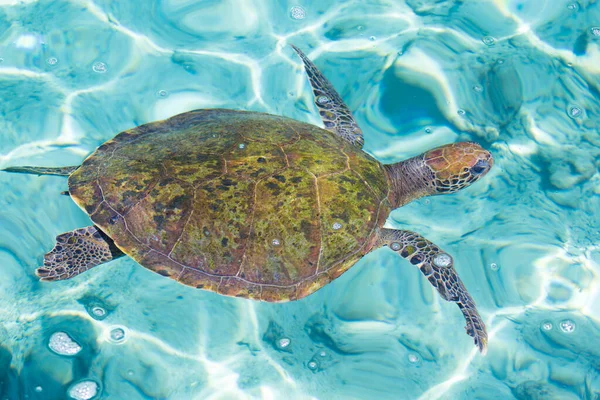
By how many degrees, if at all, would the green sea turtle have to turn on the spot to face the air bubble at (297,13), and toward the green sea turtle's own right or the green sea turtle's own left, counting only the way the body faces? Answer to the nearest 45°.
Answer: approximately 90° to the green sea turtle's own left

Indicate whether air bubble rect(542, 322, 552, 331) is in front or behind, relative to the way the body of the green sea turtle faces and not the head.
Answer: in front

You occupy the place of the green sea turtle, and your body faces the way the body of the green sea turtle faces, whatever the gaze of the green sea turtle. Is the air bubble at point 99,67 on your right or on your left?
on your left

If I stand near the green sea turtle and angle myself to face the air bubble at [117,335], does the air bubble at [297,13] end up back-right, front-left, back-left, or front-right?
back-right

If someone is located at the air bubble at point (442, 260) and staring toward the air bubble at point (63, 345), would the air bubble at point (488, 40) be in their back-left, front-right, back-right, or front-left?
back-right

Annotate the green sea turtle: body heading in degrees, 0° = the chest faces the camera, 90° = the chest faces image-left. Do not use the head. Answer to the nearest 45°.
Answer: approximately 270°
